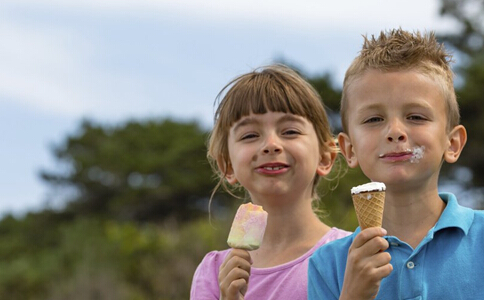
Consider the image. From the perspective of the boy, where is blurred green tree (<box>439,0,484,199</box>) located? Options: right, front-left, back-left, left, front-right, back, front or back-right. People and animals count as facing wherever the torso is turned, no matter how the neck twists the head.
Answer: back

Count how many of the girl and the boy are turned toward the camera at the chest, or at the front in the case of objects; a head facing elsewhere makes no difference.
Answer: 2

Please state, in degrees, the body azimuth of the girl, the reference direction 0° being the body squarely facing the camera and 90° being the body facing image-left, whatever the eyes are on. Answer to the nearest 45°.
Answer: approximately 0°

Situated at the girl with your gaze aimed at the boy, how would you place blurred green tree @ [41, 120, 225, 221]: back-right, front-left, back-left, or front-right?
back-left

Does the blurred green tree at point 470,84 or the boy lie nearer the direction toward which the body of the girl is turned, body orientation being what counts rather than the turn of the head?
the boy

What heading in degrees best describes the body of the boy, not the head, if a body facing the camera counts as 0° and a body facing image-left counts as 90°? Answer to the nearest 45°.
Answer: approximately 0°

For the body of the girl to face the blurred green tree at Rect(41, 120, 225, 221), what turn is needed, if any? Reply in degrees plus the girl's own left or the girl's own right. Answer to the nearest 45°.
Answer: approximately 180°

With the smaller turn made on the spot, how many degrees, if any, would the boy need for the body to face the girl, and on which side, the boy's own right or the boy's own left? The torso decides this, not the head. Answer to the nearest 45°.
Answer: approximately 135° to the boy's own right

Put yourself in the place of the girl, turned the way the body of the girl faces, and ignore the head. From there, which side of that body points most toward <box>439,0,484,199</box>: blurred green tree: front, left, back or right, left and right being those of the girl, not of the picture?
back
